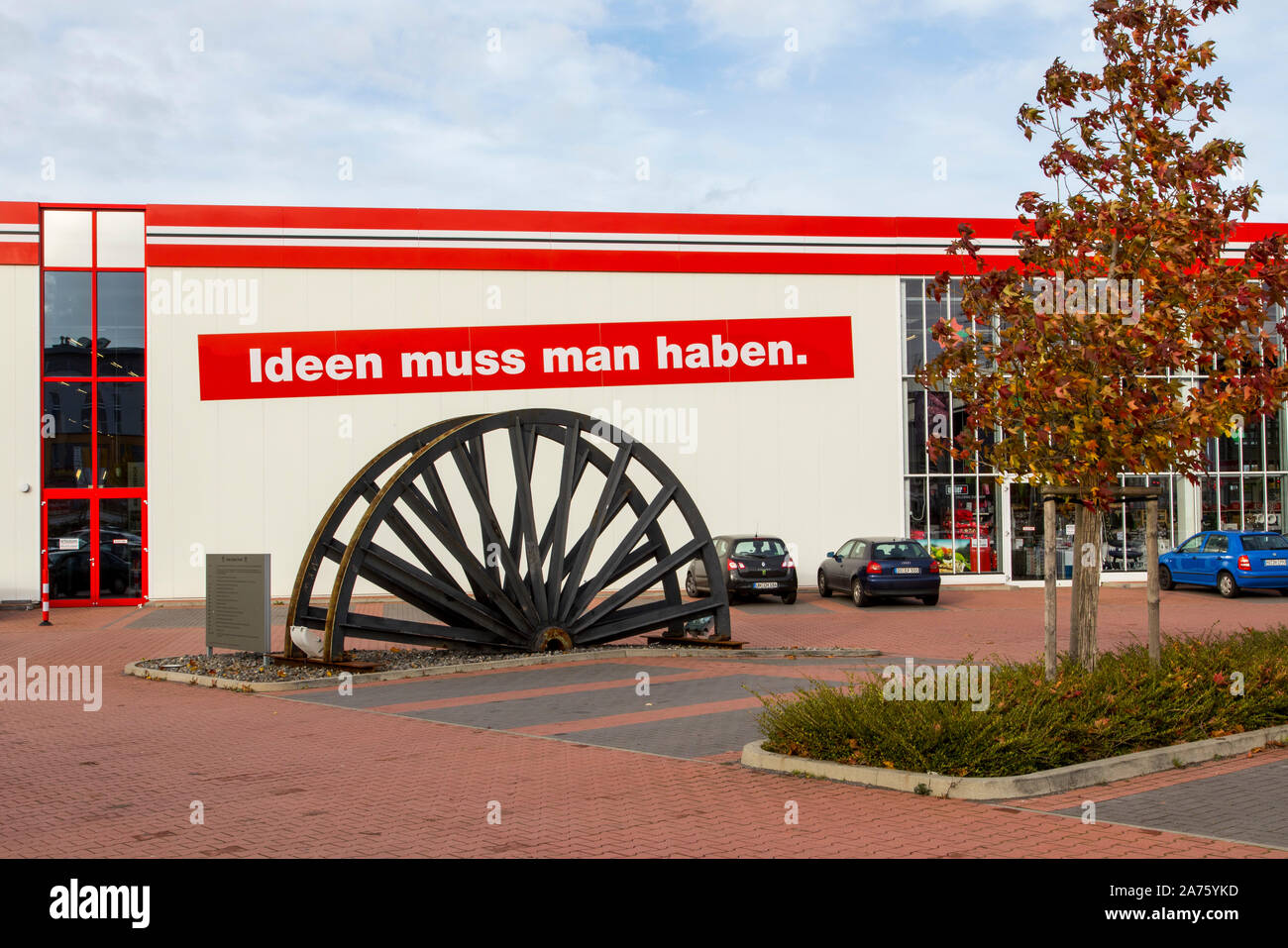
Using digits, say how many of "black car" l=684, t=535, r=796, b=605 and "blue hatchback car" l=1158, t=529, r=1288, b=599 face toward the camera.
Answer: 0

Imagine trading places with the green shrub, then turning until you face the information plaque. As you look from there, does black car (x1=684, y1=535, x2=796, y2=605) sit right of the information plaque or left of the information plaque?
right

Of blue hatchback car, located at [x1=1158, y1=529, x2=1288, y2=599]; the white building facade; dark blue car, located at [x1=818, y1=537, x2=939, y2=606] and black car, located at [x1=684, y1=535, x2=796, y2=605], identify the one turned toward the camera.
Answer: the white building facade

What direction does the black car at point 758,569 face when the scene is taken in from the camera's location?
facing away from the viewer and to the left of the viewer

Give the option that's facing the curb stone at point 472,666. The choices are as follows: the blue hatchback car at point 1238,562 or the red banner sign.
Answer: the red banner sign

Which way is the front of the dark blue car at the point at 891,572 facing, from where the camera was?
facing away from the viewer and to the left of the viewer

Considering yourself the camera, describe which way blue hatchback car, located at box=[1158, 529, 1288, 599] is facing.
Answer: facing away from the viewer and to the left of the viewer

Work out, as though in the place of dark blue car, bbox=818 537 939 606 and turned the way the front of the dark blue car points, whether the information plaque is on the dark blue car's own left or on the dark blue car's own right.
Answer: on the dark blue car's own left

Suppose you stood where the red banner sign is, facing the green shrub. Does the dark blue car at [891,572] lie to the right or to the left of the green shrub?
left

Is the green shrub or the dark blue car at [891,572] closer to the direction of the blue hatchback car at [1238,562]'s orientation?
the dark blue car

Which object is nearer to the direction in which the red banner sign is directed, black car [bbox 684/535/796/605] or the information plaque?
the information plaque

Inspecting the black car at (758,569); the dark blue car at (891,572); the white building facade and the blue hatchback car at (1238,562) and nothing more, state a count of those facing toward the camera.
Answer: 1

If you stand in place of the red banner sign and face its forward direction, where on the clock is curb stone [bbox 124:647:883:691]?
The curb stone is roughly at 12 o'clock from the red banner sign.
